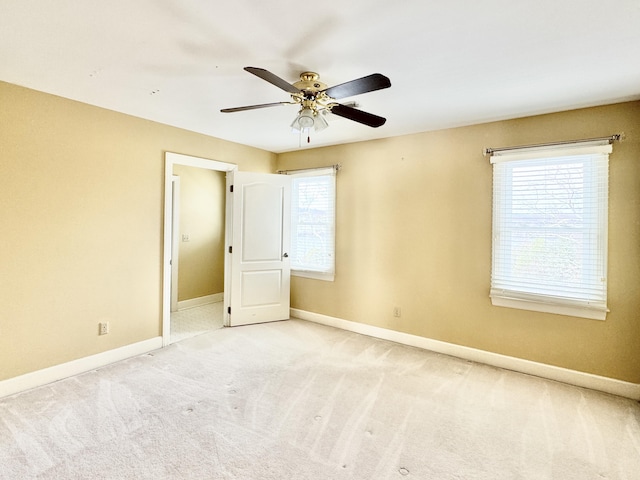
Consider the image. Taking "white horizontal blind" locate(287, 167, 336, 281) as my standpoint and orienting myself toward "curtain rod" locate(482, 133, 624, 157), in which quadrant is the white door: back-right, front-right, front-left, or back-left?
back-right

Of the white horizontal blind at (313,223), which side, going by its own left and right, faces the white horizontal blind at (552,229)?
left

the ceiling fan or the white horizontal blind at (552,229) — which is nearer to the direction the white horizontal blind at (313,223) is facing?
the ceiling fan

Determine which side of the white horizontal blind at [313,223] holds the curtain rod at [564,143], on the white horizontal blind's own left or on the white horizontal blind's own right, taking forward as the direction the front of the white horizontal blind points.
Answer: on the white horizontal blind's own left

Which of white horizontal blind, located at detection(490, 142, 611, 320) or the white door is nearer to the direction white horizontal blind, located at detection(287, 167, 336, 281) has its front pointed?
the white door

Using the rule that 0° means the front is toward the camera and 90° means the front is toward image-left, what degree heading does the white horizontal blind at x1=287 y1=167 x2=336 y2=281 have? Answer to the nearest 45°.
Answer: approximately 45°

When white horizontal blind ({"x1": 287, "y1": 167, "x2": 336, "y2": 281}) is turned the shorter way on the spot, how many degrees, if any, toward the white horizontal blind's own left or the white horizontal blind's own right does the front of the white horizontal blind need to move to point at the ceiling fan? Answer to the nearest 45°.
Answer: approximately 45° to the white horizontal blind's own left

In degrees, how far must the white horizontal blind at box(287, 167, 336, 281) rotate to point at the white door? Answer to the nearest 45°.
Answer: approximately 45° to its right
